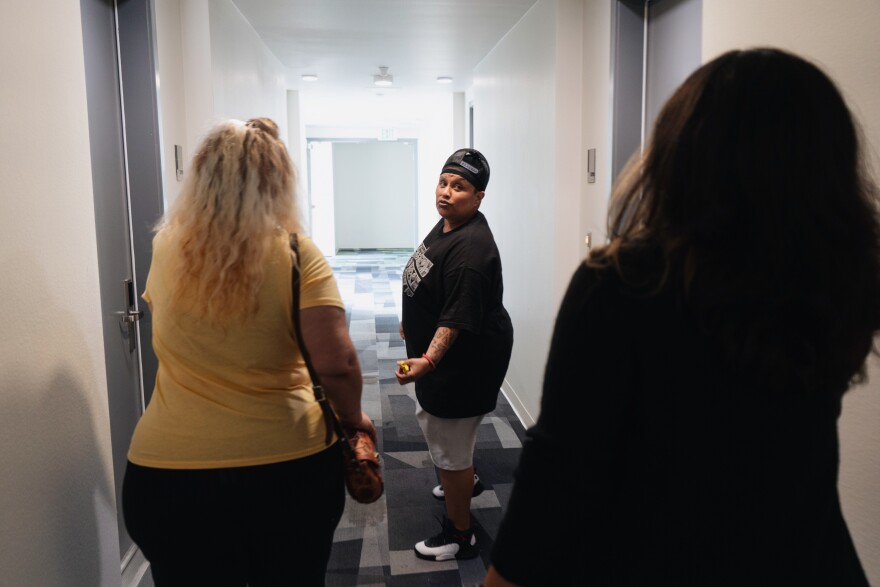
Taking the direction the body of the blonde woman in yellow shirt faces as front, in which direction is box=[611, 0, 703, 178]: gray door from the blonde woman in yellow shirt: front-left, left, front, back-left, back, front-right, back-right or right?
front-right

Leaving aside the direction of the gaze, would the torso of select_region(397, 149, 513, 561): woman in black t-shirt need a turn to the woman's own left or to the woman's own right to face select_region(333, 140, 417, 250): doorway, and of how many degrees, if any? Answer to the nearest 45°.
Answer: approximately 90° to the woman's own right

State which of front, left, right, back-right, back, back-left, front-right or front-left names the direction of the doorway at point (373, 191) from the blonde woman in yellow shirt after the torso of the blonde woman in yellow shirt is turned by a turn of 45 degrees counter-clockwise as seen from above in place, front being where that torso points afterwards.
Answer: front-right

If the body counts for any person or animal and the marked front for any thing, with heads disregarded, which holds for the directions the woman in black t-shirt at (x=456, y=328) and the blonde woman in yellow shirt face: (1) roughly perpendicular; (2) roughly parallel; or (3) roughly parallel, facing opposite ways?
roughly perpendicular

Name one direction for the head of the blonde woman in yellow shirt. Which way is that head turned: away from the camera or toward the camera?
away from the camera

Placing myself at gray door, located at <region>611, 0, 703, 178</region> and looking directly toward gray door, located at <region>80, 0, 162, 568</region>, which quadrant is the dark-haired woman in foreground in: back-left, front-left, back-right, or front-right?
front-left

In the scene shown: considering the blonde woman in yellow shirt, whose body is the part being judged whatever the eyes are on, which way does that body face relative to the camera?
away from the camera

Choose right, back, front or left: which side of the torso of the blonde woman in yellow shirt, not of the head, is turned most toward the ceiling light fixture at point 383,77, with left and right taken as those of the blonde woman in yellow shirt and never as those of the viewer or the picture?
front

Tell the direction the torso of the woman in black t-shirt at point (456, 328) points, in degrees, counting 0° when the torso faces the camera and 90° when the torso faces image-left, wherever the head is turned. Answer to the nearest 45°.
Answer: approximately 90°

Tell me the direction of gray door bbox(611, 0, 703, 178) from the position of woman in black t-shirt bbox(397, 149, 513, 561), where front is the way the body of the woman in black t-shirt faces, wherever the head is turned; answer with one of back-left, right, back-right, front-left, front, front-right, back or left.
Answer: back-right

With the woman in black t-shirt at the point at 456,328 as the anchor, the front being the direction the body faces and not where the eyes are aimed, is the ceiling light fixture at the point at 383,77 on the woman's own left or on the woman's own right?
on the woman's own right

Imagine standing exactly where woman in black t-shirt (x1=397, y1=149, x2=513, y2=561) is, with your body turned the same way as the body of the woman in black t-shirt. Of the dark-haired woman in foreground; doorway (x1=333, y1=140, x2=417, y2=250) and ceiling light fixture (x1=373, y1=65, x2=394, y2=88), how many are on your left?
1

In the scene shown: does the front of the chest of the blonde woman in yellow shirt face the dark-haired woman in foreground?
no

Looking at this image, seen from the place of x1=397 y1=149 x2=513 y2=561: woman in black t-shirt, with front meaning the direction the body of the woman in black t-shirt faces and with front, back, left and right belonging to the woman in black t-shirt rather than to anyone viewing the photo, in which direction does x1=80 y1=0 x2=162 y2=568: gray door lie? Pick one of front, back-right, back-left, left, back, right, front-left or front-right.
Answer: front

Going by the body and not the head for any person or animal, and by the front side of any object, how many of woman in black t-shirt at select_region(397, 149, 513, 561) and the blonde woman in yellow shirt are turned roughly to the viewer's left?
1
